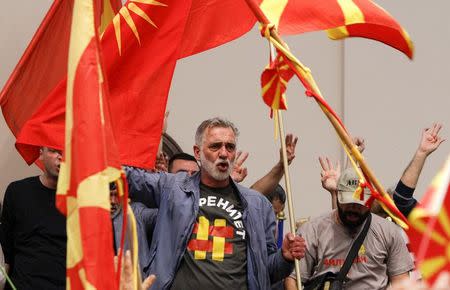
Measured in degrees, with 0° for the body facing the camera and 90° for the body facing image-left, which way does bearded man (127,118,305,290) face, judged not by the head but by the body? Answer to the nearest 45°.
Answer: approximately 0°

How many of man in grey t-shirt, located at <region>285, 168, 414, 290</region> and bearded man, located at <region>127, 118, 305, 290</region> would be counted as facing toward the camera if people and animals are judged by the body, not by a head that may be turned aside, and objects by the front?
2
